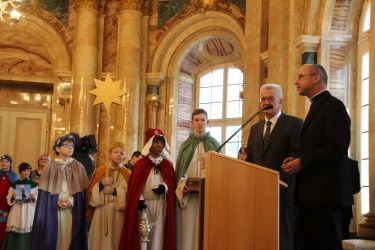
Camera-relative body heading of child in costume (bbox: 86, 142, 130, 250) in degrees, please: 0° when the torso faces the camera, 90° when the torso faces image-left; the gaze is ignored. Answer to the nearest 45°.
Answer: approximately 315°

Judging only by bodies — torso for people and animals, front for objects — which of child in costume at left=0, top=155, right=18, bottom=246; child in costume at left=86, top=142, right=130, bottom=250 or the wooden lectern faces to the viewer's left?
the wooden lectern

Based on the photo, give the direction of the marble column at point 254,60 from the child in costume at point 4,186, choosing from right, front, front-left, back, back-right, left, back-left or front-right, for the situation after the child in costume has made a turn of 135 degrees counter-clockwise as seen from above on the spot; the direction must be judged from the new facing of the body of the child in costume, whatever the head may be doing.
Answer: front-right

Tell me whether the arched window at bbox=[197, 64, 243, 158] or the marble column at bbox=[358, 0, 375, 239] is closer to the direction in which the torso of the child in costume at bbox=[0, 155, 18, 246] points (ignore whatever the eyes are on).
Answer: the marble column

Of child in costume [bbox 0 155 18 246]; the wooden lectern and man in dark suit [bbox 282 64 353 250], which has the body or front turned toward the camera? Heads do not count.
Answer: the child in costume

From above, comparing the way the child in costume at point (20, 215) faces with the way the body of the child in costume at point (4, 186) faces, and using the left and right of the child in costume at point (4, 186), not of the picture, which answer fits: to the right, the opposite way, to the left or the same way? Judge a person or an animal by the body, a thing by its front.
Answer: the same way

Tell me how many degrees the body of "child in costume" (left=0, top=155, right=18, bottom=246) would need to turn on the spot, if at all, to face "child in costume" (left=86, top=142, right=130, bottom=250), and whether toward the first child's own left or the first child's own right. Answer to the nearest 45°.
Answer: approximately 45° to the first child's own left

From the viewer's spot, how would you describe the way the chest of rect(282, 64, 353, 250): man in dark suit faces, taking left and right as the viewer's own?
facing to the left of the viewer

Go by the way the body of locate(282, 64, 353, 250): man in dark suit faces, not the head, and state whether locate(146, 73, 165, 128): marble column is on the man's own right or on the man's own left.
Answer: on the man's own right

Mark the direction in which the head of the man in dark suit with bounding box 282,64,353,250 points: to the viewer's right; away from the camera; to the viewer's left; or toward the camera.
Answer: to the viewer's left

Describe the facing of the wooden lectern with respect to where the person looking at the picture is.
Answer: facing to the left of the viewer

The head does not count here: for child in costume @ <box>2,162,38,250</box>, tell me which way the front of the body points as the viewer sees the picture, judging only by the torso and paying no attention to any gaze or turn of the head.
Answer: toward the camera

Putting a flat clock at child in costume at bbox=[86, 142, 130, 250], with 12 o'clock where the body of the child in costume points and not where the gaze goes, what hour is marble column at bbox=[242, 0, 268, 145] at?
The marble column is roughly at 9 o'clock from the child in costume.

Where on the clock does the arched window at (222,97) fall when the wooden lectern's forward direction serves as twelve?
The arched window is roughly at 3 o'clock from the wooden lectern.
